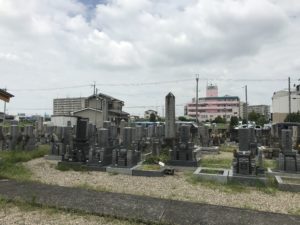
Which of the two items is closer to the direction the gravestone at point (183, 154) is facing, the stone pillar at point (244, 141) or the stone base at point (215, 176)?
the stone base

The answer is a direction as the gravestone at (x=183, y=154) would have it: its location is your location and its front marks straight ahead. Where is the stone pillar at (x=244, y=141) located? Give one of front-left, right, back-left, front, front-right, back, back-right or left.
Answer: front-left

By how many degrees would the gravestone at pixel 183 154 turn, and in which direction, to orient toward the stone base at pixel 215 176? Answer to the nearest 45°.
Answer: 0° — it already faces it

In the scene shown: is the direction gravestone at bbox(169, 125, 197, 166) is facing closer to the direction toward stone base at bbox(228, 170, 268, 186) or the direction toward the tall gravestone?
the stone base

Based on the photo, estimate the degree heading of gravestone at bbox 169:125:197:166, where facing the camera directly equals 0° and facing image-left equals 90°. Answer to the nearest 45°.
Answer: approximately 0°

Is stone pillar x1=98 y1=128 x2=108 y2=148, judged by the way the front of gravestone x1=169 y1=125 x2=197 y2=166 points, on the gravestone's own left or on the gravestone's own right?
on the gravestone's own right

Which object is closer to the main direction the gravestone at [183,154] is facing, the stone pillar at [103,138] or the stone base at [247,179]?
the stone base

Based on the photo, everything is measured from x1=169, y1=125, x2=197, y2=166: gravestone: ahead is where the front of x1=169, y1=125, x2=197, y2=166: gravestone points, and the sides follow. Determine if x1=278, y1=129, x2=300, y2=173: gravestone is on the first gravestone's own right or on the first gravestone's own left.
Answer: on the first gravestone's own left

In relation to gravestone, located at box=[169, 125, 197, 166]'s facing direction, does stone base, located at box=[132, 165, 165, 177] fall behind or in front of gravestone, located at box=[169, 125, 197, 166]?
in front

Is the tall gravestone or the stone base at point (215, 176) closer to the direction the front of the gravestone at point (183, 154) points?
the stone base

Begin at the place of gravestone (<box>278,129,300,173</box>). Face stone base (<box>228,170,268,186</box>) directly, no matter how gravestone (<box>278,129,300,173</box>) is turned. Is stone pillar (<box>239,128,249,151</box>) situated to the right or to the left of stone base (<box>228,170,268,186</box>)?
right

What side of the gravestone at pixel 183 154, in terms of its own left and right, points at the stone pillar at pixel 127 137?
right

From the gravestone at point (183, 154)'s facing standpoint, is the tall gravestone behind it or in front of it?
behind

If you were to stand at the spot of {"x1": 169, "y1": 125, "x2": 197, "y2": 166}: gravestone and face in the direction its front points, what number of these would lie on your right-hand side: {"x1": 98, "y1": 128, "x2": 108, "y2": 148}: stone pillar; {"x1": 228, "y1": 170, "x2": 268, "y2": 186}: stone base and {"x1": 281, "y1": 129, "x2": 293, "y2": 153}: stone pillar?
1
